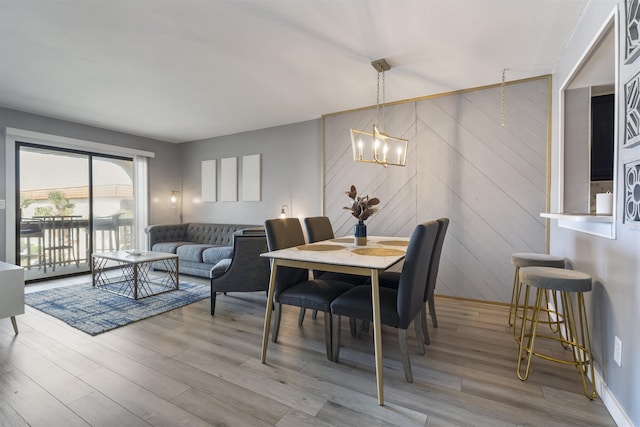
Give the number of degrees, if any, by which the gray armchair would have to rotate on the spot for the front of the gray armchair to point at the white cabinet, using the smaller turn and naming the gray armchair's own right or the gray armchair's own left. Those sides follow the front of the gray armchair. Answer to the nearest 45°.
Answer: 0° — it already faces it

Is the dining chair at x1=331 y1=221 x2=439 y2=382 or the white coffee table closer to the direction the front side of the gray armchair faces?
the white coffee table

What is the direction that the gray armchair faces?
to the viewer's left

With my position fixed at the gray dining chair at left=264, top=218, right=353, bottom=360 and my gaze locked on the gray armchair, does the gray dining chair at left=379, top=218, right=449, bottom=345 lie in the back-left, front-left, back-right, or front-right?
back-right

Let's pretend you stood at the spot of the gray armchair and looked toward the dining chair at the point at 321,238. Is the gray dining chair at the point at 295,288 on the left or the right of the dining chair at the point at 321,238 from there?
right

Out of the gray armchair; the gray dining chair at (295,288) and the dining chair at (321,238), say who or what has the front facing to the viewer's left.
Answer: the gray armchair

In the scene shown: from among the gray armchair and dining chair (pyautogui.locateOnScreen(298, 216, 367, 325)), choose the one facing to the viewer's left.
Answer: the gray armchair

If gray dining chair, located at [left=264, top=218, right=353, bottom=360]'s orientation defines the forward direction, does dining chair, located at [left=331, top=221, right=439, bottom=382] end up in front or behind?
in front

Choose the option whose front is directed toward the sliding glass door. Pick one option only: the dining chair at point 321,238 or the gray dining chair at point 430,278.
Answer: the gray dining chair

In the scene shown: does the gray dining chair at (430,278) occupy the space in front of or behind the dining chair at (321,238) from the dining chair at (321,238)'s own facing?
in front

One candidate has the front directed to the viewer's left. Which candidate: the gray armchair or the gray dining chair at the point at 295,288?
the gray armchair

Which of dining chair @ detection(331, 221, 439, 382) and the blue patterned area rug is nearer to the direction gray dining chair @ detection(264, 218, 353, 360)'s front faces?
the dining chair

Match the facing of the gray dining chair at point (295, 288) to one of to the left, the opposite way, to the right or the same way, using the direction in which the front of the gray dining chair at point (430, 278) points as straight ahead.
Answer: the opposite way

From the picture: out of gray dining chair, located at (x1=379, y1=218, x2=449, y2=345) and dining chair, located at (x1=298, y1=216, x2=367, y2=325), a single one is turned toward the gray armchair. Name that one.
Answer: the gray dining chair

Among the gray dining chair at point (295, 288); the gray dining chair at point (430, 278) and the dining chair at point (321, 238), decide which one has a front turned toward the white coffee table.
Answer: the gray dining chair at point (430, 278)

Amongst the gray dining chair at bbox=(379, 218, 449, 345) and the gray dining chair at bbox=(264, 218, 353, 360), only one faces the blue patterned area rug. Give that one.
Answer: the gray dining chair at bbox=(379, 218, 449, 345)

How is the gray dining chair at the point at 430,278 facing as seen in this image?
to the viewer's left

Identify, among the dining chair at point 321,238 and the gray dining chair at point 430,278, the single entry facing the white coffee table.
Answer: the gray dining chair
